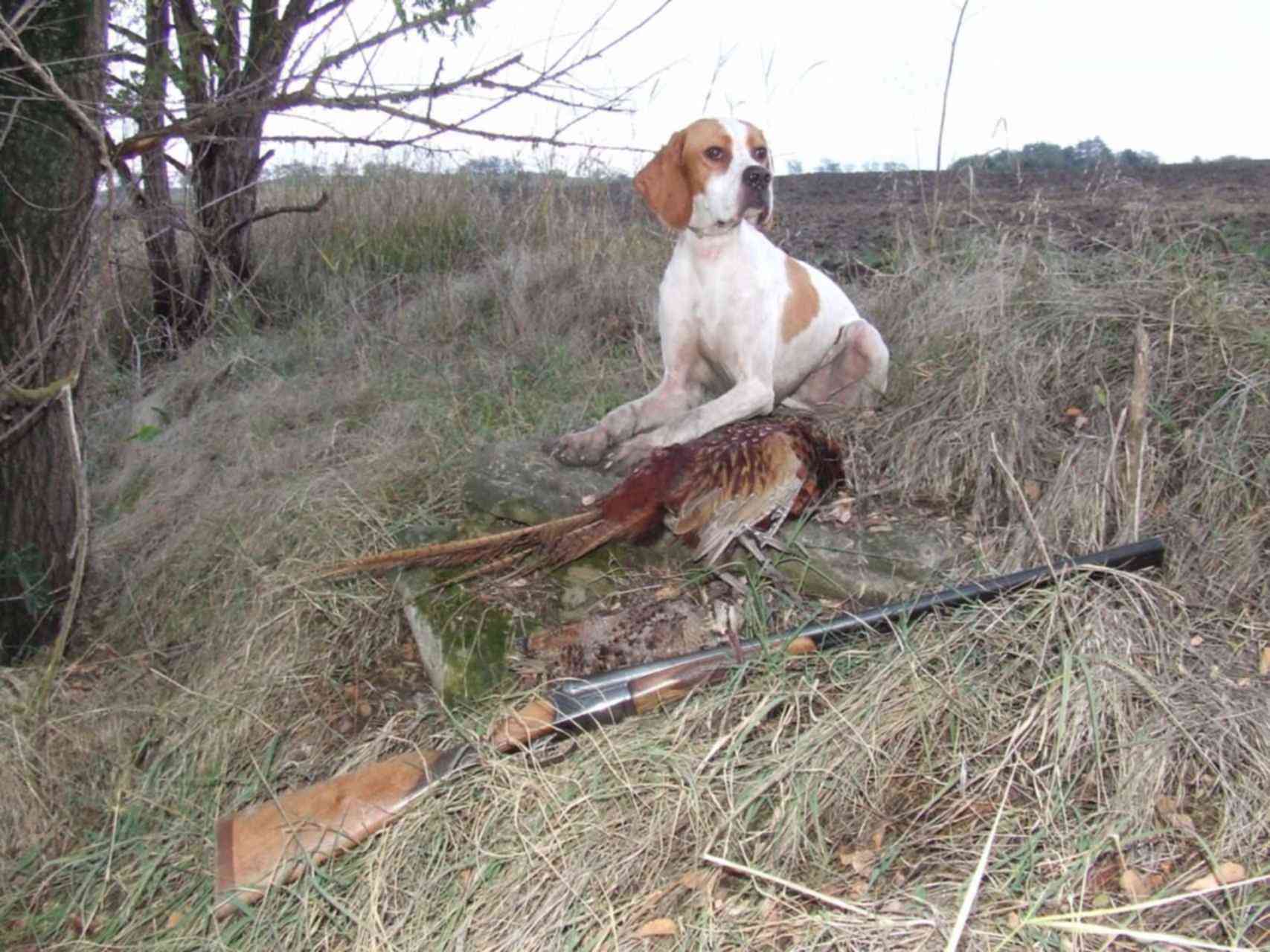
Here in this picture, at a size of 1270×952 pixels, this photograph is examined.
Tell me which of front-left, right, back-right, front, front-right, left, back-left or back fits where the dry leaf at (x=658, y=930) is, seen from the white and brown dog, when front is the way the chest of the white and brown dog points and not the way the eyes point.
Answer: front-left

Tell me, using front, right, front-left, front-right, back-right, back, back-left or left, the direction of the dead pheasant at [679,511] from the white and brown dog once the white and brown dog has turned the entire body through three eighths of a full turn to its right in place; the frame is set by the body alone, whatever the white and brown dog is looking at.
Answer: back

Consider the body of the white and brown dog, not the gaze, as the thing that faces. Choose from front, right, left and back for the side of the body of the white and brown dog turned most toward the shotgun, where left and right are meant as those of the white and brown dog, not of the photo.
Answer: front

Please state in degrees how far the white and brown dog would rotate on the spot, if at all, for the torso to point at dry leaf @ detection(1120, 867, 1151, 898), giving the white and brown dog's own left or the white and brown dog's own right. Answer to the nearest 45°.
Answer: approximately 90° to the white and brown dog's own left

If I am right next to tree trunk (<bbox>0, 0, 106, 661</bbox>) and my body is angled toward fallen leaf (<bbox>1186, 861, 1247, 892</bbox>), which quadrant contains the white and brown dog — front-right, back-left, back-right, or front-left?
front-left

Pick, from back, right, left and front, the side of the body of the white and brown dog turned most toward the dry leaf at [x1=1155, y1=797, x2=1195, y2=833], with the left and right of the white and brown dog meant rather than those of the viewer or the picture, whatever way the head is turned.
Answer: left

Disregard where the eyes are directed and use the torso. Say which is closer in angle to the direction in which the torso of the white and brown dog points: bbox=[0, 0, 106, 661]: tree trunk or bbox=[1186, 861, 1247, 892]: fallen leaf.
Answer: the tree trunk

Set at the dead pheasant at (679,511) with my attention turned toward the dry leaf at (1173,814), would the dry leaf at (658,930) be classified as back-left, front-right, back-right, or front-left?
front-right

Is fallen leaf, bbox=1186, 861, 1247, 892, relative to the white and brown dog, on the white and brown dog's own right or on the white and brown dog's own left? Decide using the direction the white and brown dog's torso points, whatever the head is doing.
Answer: on the white and brown dog's own left

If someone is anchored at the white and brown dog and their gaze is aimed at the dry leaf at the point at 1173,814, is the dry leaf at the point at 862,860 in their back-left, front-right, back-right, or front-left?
front-right

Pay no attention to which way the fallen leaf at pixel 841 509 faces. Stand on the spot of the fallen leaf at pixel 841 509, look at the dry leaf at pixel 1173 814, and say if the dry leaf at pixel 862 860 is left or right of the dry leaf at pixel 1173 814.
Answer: right

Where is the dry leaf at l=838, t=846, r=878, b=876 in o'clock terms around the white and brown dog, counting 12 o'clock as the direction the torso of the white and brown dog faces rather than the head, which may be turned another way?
The dry leaf is roughly at 10 o'clock from the white and brown dog.

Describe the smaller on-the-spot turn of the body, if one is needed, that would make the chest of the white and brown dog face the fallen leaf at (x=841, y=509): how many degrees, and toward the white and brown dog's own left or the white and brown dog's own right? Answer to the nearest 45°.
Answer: approximately 90° to the white and brown dog's own left

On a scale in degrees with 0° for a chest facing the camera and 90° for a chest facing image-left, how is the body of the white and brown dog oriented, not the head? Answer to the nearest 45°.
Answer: approximately 45°

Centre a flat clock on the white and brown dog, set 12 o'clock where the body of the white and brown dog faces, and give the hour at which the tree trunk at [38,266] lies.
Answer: The tree trunk is roughly at 1 o'clock from the white and brown dog.
